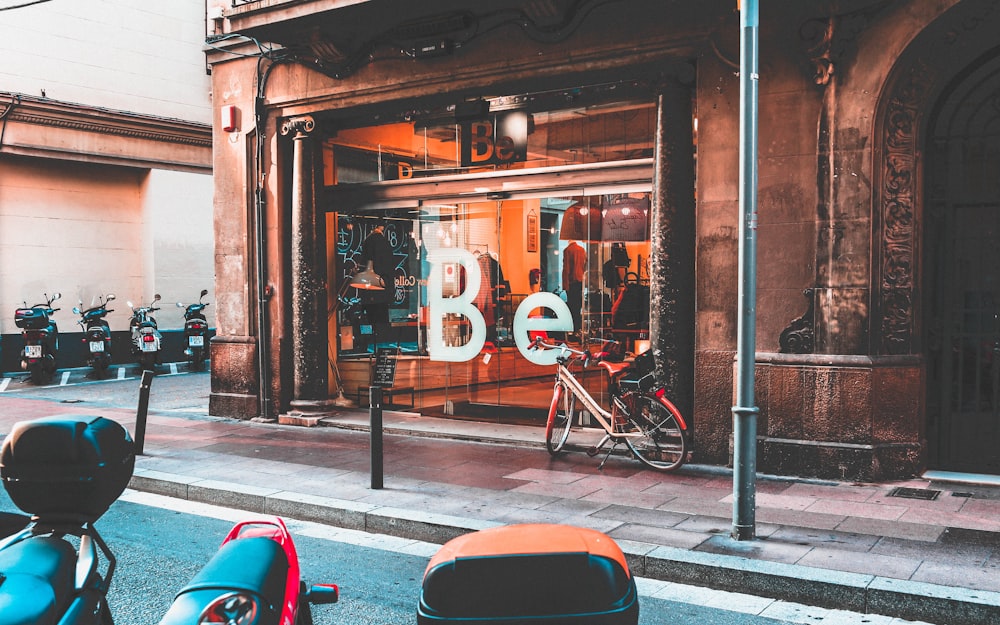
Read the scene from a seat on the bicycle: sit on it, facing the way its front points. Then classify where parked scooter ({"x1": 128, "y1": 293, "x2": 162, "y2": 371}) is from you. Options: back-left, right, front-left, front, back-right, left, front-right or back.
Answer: front

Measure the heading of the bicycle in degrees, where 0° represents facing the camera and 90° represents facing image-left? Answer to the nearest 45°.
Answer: approximately 135°

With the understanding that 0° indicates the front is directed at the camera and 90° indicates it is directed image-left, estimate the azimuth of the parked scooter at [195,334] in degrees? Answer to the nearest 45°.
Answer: approximately 180°

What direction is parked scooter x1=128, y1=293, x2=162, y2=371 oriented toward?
away from the camera

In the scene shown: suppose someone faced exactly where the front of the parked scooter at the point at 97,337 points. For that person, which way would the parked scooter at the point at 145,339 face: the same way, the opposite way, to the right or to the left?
the same way

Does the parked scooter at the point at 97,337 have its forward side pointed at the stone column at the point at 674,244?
no

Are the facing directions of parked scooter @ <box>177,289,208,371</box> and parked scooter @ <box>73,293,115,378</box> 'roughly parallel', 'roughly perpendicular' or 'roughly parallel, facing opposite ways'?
roughly parallel

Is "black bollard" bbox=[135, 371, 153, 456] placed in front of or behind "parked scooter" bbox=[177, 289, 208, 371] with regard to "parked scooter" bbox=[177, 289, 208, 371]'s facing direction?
behind

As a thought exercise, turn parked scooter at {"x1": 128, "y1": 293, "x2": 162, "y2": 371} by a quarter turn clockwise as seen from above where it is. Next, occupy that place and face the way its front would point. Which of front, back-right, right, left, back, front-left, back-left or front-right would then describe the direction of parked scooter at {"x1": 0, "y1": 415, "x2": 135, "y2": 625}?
right

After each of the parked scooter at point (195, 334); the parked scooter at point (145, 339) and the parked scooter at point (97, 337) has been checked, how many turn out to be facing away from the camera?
3

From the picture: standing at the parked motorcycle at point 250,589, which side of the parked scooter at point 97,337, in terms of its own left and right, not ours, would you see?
back

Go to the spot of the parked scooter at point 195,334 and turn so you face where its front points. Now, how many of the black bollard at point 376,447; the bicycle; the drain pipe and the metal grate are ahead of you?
0

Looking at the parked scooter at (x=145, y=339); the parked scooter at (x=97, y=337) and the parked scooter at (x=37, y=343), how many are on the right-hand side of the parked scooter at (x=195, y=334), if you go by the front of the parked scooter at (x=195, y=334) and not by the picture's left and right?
0

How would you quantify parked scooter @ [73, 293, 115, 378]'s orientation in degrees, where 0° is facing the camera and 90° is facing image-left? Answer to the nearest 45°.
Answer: approximately 180°
